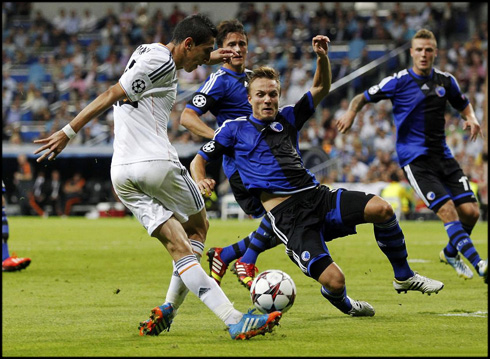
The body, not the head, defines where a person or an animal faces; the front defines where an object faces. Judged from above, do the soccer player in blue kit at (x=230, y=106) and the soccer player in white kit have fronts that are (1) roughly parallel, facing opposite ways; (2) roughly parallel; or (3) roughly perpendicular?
roughly perpendicular

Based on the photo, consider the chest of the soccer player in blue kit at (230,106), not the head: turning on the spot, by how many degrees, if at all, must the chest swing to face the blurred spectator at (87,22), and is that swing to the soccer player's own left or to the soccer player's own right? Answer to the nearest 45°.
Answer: approximately 135° to the soccer player's own left

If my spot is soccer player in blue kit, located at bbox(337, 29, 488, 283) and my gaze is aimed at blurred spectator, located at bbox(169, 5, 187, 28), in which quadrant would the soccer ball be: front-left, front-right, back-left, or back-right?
back-left

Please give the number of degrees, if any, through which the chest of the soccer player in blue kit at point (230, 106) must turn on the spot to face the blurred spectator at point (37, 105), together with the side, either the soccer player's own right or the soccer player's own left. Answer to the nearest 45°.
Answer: approximately 135° to the soccer player's own left
